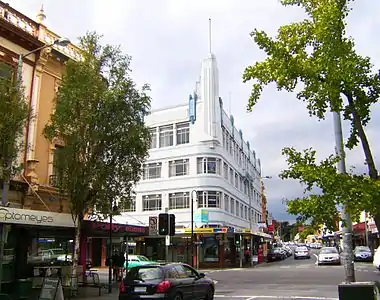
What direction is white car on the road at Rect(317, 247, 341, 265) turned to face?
toward the camera

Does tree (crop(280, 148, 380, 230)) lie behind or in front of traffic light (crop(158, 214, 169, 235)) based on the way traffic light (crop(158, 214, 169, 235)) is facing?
in front

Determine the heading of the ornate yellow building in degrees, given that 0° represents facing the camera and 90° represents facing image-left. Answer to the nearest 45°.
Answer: approximately 315°

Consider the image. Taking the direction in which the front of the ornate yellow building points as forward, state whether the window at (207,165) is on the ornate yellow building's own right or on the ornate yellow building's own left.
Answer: on the ornate yellow building's own left

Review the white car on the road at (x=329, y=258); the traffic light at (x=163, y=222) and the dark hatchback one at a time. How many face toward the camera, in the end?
2

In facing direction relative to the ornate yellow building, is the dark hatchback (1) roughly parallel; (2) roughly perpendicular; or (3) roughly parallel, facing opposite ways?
roughly perpendicular

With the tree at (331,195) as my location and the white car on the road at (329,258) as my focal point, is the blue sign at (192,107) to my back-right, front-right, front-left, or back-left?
front-left

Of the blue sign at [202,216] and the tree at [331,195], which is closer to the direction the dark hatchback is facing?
the blue sign

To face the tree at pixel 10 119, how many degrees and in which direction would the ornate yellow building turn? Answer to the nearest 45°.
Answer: approximately 45° to its right

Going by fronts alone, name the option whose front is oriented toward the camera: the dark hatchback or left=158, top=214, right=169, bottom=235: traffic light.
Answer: the traffic light

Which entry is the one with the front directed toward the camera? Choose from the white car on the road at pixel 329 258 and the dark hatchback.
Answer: the white car on the road

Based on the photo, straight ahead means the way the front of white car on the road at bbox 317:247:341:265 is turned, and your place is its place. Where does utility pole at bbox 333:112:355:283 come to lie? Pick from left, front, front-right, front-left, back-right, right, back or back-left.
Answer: front

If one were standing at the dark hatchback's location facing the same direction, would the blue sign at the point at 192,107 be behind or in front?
in front

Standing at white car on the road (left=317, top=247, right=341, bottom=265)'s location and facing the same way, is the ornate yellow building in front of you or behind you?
in front

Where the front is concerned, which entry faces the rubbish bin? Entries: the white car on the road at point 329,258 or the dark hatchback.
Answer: the white car on the road
